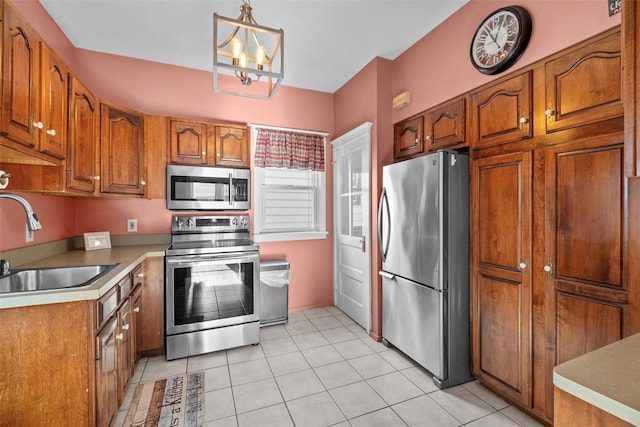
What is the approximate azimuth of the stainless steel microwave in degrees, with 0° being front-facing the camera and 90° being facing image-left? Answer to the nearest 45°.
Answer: approximately 0°

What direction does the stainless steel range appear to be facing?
toward the camera

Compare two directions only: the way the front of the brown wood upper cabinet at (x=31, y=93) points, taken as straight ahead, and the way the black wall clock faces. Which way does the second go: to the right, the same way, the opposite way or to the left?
the opposite way

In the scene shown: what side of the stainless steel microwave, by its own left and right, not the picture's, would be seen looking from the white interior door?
left

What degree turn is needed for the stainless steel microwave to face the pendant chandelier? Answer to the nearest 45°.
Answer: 0° — it already faces it

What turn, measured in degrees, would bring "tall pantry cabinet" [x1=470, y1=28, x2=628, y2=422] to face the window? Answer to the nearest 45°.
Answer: approximately 45° to its right

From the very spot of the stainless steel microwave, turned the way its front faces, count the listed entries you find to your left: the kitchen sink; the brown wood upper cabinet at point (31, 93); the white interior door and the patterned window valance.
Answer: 2

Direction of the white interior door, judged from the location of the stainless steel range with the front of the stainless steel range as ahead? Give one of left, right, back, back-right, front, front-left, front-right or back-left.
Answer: left

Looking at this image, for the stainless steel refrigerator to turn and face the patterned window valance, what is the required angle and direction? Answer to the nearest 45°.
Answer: approximately 90° to its right

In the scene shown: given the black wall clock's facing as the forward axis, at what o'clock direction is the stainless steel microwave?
The stainless steel microwave is roughly at 1 o'clock from the black wall clock.

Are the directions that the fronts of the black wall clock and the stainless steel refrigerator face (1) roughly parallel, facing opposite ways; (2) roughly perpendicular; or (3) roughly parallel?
roughly parallel

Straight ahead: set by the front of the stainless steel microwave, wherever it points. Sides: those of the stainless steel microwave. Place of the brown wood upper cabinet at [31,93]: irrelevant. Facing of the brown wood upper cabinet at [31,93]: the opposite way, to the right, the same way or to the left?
to the left

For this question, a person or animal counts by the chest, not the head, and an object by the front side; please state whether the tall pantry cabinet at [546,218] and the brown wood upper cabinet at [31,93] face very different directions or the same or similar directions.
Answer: very different directions

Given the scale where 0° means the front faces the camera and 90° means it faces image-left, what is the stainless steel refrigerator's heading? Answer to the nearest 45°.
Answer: approximately 45°

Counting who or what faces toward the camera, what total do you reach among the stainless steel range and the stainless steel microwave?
2

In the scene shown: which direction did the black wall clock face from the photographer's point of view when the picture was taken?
facing the viewer and to the left of the viewer

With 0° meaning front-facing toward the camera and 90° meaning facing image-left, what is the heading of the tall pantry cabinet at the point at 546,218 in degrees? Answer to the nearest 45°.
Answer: approximately 45°
